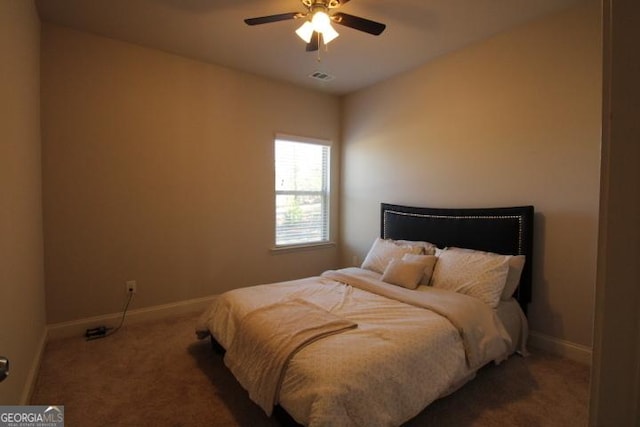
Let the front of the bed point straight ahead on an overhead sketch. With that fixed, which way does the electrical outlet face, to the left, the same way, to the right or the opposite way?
to the left

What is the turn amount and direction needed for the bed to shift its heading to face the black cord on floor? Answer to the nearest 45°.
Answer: approximately 45° to its right

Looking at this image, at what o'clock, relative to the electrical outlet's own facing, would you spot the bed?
The bed is roughly at 11 o'clock from the electrical outlet.

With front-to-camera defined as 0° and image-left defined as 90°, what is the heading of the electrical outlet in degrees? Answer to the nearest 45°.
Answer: approximately 0°

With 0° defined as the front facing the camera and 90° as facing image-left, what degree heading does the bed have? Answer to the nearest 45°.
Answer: approximately 45°

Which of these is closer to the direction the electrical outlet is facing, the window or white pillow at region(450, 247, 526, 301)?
the white pillow
